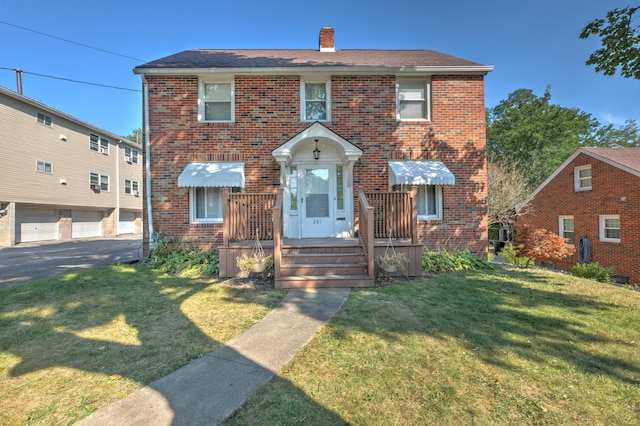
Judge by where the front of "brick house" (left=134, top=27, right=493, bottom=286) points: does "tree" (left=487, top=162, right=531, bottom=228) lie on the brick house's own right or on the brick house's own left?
on the brick house's own left

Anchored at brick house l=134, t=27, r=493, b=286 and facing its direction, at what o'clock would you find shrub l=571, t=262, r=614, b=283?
The shrub is roughly at 9 o'clock from the brick house.

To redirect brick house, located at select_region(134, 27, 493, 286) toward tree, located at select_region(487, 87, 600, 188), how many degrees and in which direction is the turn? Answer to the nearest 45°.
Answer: approximately 135° to its left

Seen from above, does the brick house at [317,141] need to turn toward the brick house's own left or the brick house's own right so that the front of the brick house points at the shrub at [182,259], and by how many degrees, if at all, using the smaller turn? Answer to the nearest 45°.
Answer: approximately 90° to the brick house's own right

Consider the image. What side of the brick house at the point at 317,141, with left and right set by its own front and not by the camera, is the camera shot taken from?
front
